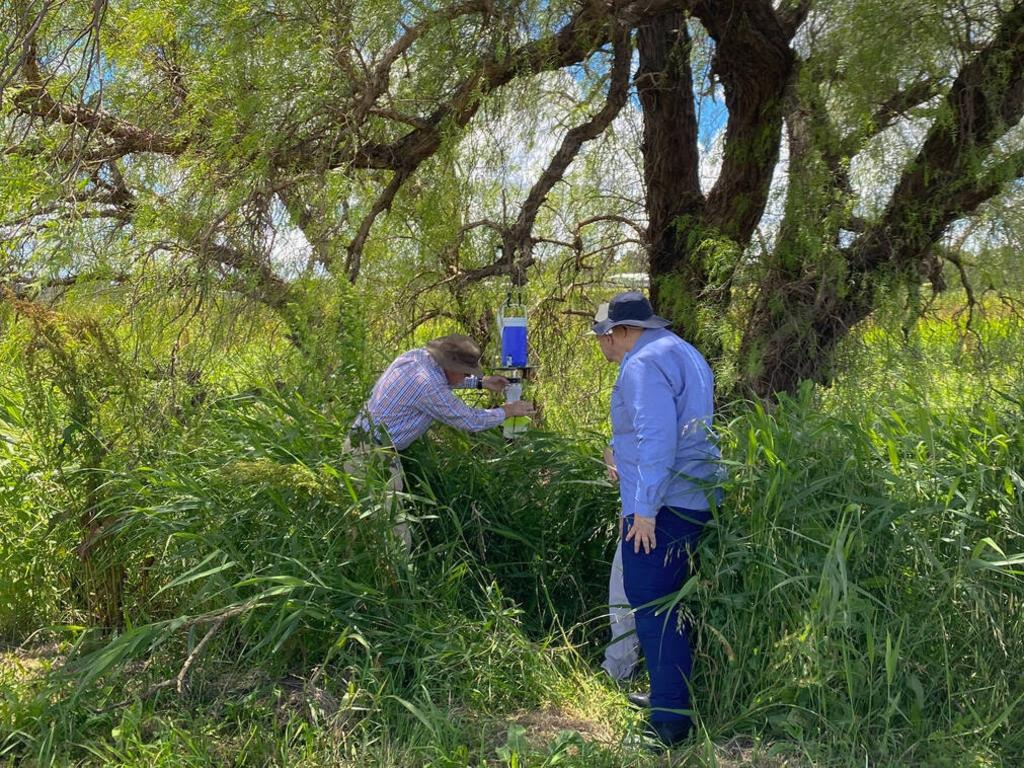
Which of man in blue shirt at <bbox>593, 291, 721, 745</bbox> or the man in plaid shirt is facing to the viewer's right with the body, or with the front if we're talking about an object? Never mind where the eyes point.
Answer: the man in plaid shirt

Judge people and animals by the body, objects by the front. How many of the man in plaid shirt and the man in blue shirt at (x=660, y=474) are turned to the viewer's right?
1

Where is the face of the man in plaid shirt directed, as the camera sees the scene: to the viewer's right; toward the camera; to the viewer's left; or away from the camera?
to the viewer's right

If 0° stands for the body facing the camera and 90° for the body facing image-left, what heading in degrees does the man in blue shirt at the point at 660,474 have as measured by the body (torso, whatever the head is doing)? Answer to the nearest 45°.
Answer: approximately 135°

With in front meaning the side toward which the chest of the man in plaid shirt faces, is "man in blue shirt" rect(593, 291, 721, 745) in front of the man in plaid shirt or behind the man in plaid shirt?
in front

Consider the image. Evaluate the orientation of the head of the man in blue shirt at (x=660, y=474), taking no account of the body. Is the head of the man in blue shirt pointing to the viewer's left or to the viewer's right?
to the viewer's left

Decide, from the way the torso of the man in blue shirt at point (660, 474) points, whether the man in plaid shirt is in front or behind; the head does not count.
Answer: in front

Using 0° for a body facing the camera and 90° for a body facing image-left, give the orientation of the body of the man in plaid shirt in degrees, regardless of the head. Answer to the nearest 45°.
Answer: approximately 270°
